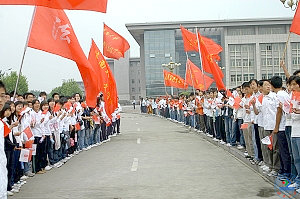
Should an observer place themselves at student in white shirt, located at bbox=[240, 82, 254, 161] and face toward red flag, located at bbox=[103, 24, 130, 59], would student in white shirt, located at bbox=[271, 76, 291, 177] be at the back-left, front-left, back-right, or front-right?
back-left

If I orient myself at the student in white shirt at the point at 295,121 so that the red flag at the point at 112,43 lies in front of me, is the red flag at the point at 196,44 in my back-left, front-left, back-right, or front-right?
front-right

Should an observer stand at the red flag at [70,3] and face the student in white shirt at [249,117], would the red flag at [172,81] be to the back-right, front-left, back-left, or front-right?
front-left

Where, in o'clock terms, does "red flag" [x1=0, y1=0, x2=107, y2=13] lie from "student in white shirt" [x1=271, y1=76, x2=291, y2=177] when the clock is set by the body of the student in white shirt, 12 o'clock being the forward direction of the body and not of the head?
The red flag is roughly at 10 o'clock from the student in white shirt.

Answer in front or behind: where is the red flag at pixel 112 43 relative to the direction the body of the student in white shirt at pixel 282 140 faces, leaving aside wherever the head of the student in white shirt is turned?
in front

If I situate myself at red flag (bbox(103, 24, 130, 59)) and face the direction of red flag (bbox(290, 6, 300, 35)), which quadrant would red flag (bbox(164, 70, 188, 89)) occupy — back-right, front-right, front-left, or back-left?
back-left

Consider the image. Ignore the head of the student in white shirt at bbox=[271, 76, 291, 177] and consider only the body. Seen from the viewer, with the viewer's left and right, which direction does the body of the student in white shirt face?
facing away from the viewer and to the left of the viewer

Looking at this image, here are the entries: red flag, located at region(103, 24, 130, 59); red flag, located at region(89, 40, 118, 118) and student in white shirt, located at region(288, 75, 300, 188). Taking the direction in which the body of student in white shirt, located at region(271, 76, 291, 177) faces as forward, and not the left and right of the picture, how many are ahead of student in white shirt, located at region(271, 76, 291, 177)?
2

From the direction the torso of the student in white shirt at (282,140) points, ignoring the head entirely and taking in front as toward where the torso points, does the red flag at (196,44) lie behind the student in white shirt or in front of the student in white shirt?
in front

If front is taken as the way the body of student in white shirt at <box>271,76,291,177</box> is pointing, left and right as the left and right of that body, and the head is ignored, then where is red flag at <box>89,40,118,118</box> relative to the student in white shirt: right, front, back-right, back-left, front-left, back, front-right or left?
front

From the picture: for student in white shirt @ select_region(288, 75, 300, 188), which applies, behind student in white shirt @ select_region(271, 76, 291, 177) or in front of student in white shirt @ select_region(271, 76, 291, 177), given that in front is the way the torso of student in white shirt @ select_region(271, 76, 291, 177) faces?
behind
